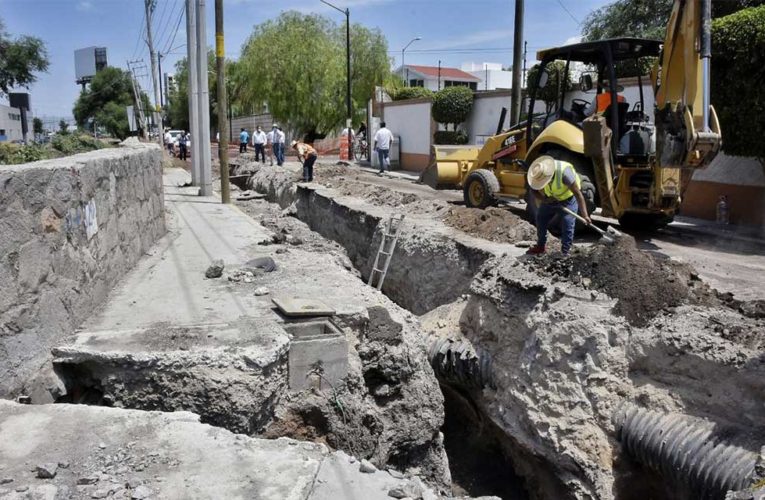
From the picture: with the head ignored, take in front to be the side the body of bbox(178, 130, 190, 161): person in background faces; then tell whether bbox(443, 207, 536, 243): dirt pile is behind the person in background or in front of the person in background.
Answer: in front

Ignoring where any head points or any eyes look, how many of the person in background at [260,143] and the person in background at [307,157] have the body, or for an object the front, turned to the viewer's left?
1

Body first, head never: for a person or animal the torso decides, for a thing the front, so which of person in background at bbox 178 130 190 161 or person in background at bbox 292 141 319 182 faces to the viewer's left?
person in background at bbox 292 141 319 182

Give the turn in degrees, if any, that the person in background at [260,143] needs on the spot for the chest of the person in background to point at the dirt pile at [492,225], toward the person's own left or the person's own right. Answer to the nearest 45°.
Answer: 0° — they already face it

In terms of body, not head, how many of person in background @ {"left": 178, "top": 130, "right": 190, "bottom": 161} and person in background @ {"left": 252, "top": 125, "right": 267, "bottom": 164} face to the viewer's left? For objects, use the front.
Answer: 0

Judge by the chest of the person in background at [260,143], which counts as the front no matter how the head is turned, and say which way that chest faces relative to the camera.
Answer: toward the camera

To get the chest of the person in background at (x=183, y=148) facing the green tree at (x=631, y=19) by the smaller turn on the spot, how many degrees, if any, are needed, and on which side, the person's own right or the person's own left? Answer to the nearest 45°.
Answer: approximately 45° to the person's own left

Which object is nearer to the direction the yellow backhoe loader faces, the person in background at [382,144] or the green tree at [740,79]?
the person in background

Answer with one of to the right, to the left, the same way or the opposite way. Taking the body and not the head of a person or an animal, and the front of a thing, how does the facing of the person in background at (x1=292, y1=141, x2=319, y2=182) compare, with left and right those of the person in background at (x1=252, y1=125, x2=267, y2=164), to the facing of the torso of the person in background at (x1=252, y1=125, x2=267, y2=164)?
to the right

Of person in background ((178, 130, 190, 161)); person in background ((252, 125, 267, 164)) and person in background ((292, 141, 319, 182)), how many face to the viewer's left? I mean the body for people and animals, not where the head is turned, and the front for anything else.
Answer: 1

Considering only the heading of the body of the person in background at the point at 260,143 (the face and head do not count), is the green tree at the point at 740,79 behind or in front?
in front

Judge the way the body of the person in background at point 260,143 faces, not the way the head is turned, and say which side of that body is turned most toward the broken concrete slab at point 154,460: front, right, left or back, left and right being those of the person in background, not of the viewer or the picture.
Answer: front

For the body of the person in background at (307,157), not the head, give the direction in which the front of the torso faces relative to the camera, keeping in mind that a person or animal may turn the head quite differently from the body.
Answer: to the viewer's left
